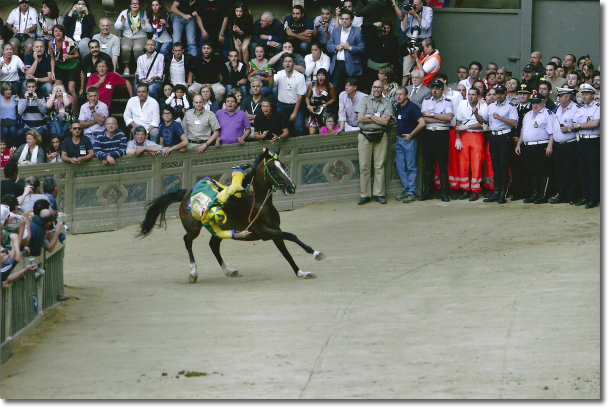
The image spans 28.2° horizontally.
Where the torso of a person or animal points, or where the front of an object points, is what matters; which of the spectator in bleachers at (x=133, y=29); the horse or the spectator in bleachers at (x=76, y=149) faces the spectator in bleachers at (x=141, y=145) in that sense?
the spectator in bleachers at (x=133, y=29)

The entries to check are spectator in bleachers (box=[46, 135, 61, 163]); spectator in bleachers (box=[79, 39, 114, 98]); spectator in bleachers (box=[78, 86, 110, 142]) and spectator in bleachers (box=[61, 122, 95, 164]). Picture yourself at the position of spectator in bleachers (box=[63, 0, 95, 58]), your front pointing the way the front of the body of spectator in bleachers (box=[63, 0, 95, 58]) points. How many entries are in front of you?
4

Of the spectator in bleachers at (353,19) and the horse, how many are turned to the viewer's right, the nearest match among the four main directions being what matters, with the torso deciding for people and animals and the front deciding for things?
1

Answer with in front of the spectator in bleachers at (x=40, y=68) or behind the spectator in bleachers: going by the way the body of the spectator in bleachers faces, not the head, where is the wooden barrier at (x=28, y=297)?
in front

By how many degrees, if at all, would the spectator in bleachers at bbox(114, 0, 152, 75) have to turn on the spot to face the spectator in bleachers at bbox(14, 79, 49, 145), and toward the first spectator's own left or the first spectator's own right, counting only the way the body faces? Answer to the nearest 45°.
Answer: approximately 45° to the first spectator's own right

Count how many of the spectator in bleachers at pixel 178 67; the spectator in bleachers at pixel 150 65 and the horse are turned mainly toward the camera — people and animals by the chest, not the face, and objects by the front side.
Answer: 2

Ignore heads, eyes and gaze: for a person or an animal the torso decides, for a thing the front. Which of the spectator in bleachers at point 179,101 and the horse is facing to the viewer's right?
the horse

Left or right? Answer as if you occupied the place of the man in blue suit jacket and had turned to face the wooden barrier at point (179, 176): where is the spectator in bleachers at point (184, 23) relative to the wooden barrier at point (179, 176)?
right

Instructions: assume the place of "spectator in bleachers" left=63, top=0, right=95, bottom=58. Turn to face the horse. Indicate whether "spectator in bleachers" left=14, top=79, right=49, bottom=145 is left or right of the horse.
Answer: right

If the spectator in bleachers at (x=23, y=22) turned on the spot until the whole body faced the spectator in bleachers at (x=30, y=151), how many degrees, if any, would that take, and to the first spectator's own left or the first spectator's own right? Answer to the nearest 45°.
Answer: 0° — they already face them
